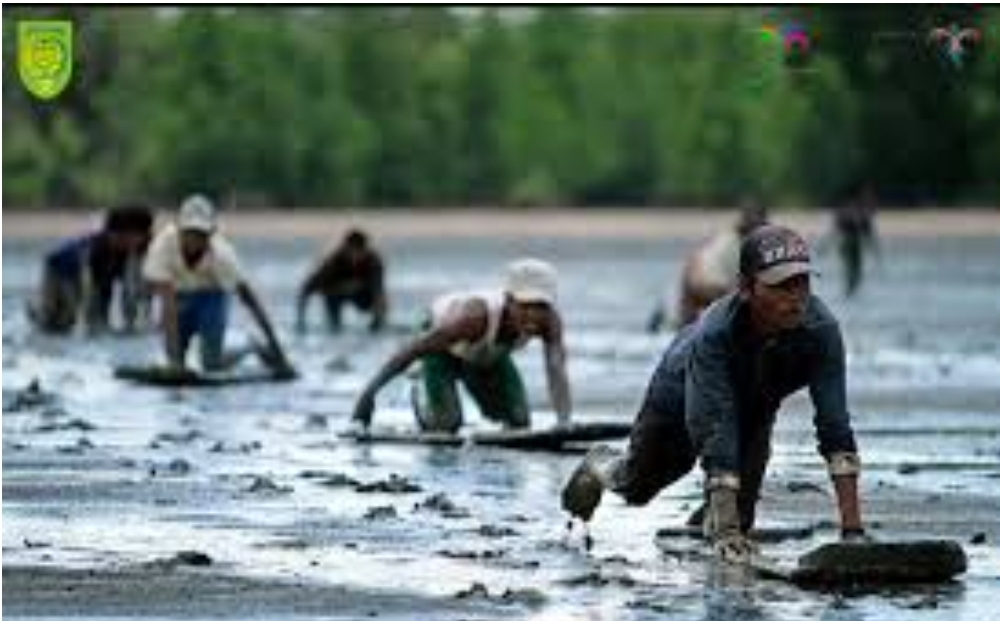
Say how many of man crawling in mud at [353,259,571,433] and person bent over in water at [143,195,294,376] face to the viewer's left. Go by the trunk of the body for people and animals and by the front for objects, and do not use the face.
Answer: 0

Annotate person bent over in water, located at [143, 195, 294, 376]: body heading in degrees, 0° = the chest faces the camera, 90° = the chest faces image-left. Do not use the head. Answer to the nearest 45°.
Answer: approximately 0°

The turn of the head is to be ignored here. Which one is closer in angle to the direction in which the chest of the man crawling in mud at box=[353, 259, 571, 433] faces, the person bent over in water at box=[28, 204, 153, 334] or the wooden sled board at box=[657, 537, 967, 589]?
the wooden sled board

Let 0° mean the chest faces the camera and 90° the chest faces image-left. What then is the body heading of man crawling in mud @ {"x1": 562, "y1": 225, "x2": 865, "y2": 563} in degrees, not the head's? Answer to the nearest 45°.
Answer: approximately 315°

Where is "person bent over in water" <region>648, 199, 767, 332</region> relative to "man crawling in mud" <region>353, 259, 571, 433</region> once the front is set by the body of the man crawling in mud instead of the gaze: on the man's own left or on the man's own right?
on the man's own left

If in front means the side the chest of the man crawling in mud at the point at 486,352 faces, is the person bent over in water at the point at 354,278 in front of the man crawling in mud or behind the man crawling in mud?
behind

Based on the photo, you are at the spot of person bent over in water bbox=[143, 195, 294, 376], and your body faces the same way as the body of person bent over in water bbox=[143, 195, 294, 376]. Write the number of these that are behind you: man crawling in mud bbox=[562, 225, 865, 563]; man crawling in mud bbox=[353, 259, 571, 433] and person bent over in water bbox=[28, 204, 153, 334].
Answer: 1

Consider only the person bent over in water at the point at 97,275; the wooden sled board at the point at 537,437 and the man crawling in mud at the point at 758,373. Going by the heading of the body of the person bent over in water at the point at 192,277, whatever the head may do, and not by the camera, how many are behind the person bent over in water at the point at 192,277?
1
